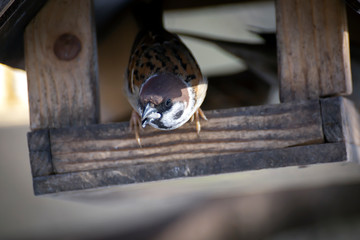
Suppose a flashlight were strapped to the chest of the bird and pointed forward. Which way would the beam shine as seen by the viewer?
toward the camera
